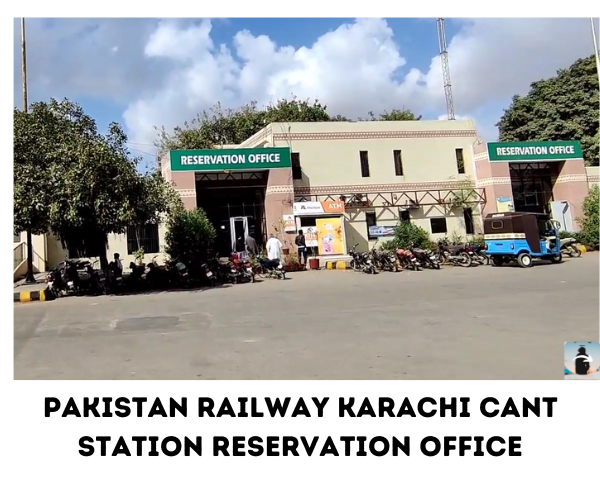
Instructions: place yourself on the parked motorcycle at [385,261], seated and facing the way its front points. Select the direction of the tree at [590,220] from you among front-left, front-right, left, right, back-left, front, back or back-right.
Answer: right

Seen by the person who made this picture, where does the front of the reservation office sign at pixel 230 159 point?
facing the viewer

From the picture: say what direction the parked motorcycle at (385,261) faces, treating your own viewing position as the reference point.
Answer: facing away from the viewer and to the left of the viewer

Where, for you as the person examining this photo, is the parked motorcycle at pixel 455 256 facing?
facing away from the viewer and to the left of the viewer

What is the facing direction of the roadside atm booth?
toward the camera

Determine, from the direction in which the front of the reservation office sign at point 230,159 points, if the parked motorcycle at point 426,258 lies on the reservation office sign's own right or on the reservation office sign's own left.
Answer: on the reservation office sign's own left

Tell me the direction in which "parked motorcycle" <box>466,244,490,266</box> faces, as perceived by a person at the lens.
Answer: facing away from the viewer and to the left of the viewer

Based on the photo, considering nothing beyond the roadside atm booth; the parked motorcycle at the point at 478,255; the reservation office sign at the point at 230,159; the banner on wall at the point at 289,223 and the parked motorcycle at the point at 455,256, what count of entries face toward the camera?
3
